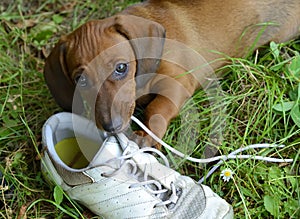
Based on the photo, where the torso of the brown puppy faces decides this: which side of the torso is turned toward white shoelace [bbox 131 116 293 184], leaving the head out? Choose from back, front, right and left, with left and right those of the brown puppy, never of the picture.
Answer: left

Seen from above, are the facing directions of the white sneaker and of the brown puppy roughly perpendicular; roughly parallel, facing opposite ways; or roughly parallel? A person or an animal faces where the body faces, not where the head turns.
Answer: roughly perpendicular

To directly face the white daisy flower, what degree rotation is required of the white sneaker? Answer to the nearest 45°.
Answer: approximately 45° to its left

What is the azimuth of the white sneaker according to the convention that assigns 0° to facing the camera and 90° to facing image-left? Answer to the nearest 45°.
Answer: approximately 315°

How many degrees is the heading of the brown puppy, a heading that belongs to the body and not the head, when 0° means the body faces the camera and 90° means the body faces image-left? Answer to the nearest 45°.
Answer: approximately 45°

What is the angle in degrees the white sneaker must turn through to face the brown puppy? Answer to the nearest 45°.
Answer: approximately 135° to its left
